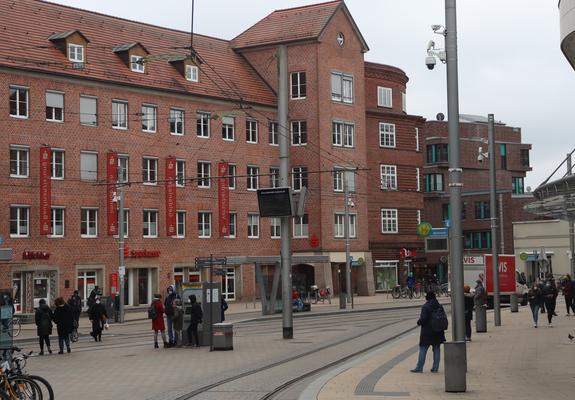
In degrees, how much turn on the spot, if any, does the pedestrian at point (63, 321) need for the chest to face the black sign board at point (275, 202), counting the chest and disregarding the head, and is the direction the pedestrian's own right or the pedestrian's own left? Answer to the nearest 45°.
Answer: approximately 45° to the pedestrian's own right

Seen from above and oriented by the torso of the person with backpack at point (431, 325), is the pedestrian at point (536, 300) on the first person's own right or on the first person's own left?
on the first person's own right

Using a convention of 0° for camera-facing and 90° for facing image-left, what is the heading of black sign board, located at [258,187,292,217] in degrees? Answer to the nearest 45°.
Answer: approximately 0°

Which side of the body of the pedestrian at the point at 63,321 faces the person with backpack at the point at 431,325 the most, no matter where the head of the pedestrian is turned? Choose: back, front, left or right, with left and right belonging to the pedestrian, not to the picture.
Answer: right

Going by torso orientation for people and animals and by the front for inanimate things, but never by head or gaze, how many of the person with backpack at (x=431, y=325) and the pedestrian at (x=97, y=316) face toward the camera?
1
